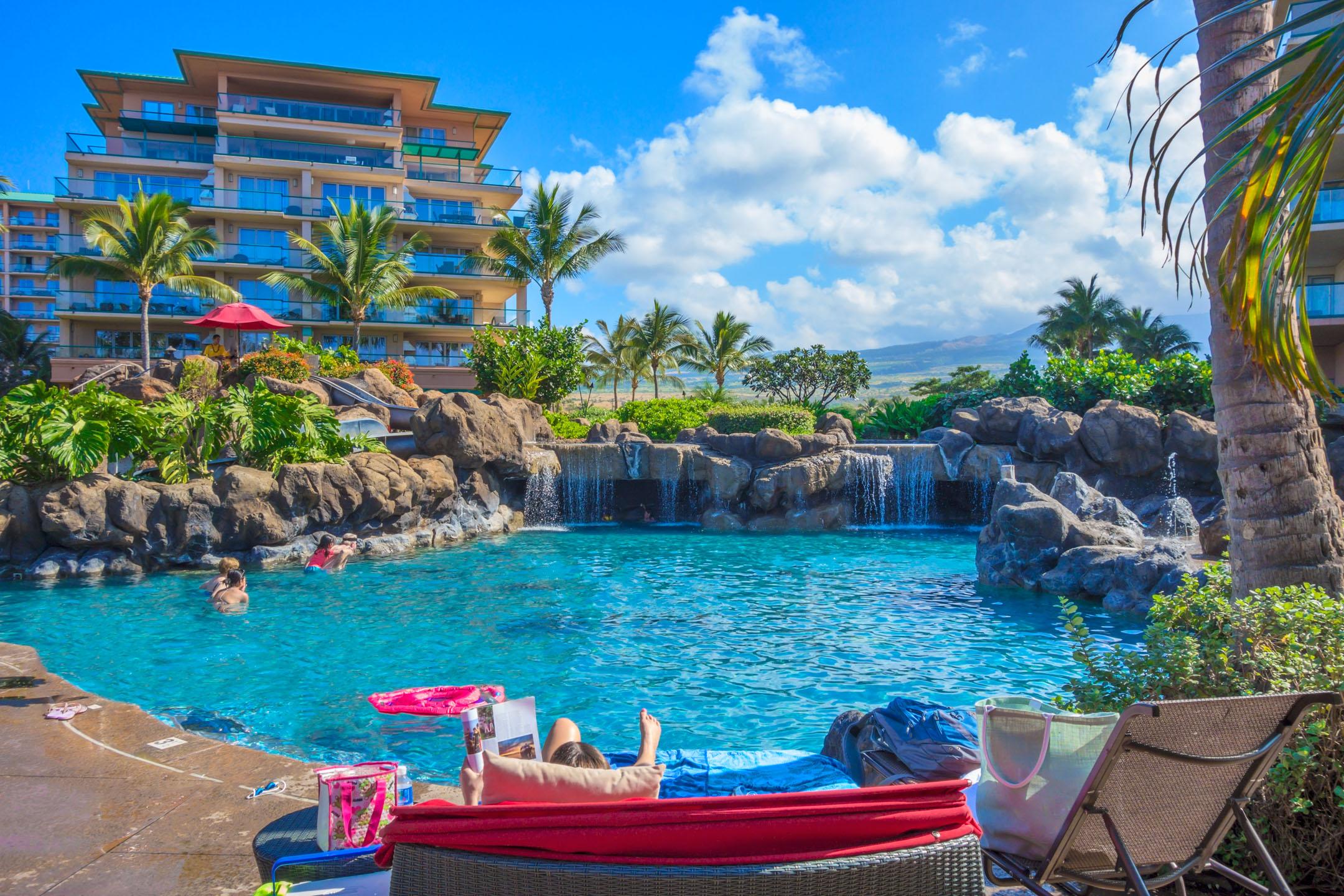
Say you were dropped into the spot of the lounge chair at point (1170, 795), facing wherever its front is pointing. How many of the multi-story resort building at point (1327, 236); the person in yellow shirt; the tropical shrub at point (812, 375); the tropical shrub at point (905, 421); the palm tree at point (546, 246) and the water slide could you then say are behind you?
0

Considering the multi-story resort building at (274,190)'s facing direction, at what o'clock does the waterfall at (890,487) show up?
The waterfall is roughly at 11 o'clock from the multi-story resort building.

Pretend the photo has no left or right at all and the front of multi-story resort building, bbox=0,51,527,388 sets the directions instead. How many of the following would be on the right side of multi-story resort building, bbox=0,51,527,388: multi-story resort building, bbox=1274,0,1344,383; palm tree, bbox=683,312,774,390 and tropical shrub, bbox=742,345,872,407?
0

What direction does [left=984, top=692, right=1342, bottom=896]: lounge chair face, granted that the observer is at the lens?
facing away from the viewer and to the left of the viewer

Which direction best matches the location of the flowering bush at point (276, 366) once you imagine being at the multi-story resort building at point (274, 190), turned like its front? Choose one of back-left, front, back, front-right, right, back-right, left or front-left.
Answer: front

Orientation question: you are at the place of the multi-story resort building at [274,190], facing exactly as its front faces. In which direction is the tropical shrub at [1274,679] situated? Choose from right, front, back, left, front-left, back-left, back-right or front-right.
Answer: front

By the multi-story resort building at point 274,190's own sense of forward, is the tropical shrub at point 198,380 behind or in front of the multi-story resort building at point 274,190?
in front

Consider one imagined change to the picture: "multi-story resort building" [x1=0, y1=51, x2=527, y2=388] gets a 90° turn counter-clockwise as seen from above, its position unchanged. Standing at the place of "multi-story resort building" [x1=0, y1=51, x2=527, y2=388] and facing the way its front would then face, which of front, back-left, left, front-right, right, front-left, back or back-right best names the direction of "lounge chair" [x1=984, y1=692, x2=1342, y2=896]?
right

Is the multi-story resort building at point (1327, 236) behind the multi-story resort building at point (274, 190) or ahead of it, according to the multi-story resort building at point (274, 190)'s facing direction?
ahead

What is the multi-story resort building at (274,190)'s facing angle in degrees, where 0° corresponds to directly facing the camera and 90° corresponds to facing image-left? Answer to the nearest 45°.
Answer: approximately 0°

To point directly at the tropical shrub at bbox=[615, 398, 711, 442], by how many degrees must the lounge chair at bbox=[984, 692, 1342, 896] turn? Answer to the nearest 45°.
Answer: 0° — it already faces it

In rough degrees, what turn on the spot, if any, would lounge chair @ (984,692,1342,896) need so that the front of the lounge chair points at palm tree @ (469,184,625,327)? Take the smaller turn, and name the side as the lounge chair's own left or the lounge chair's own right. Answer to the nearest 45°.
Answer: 0° — it already faces it

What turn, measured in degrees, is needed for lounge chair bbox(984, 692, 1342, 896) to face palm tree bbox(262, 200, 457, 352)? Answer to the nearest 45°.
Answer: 0° — it already faces it

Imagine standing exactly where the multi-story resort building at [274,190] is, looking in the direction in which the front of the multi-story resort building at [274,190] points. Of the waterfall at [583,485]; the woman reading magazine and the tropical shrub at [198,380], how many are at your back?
0

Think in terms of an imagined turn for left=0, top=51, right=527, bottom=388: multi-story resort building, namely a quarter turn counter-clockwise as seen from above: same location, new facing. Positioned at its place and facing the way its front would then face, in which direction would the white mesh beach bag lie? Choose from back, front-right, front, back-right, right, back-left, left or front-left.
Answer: right

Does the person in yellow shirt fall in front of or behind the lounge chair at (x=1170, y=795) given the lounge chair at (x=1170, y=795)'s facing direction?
in front

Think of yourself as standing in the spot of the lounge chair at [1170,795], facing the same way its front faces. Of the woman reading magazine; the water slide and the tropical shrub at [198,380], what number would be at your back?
0

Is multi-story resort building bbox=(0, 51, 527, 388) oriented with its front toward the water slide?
yes

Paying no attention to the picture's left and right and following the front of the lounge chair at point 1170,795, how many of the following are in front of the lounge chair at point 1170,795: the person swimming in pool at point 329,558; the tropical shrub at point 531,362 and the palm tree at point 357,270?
3
